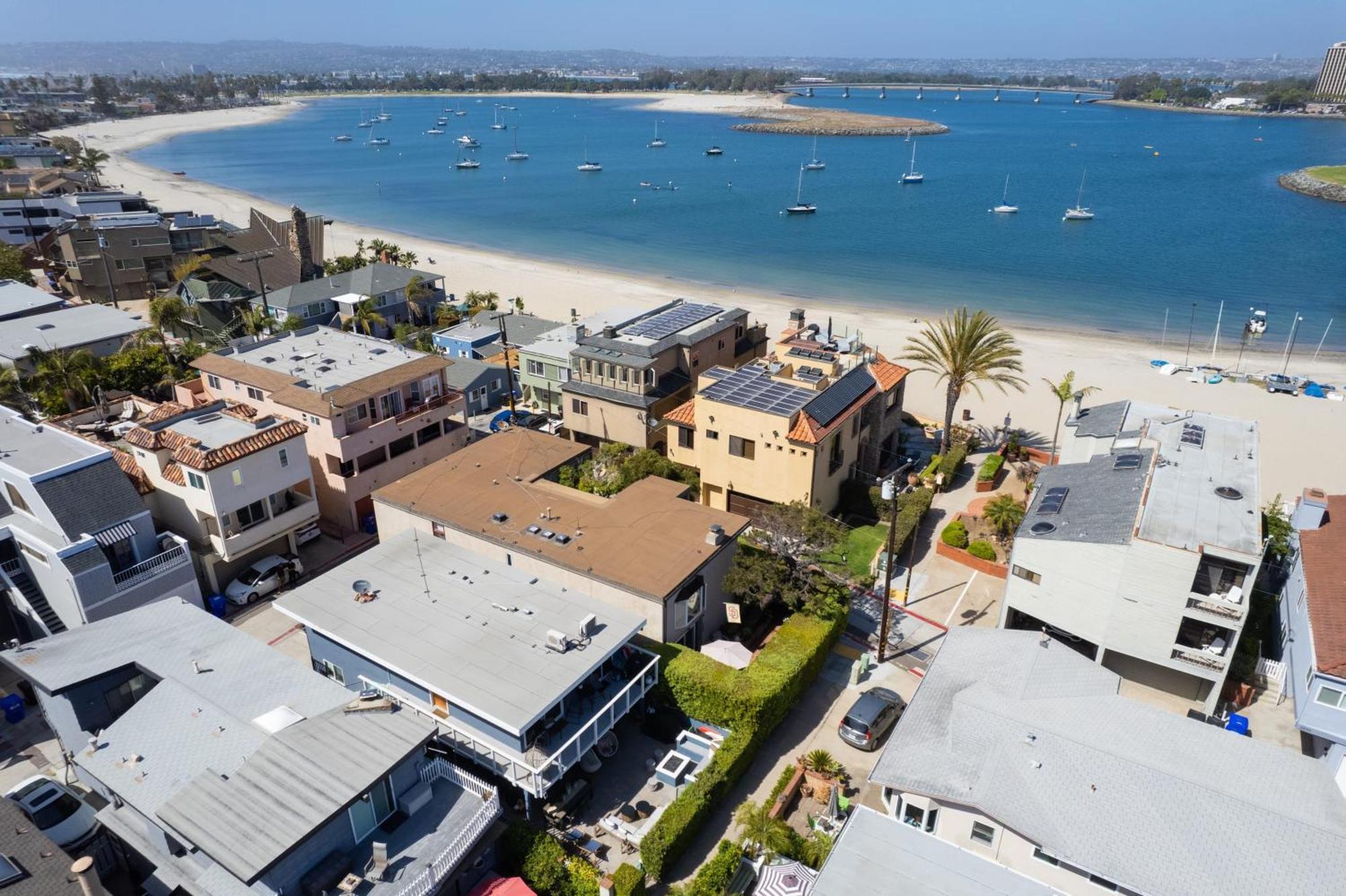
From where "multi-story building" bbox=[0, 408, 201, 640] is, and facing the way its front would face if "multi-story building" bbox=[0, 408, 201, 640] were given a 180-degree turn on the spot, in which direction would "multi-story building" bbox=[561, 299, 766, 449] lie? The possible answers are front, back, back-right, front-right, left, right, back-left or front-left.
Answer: back-right

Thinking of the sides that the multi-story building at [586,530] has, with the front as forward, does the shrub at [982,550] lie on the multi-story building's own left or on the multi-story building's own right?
on the multi-story building's own left

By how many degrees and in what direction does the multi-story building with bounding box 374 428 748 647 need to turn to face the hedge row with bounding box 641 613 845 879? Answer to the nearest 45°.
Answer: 0° — it already faces it

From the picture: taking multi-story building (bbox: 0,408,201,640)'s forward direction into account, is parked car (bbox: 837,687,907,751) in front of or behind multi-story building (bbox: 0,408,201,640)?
in front

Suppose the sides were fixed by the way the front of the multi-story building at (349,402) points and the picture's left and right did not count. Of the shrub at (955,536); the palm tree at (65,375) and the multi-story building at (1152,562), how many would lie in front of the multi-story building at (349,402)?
2

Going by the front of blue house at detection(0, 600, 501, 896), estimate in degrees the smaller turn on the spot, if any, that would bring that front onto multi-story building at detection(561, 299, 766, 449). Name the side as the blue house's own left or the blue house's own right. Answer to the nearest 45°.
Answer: approximately 90° to the blue house's own left

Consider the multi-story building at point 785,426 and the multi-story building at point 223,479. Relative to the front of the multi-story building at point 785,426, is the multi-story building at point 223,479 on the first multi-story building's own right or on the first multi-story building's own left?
on the first multi-story building's own right

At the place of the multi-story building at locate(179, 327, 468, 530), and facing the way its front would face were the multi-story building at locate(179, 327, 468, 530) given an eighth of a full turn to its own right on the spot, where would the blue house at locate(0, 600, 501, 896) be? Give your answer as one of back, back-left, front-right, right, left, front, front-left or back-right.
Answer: front
